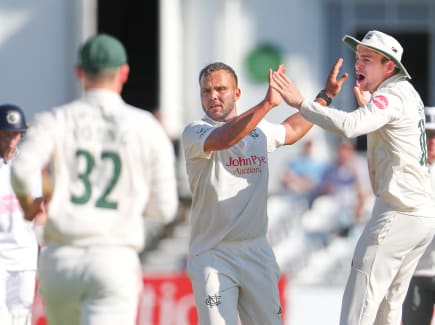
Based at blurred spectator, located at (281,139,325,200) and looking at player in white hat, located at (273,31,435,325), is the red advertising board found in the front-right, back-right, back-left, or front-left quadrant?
front-right

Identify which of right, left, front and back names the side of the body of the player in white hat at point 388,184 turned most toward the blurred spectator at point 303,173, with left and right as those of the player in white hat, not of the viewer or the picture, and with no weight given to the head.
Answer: right

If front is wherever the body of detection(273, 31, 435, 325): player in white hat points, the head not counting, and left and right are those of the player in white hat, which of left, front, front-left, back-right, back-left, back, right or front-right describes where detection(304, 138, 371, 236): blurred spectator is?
right

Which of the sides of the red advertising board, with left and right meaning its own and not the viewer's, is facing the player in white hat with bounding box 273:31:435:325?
front

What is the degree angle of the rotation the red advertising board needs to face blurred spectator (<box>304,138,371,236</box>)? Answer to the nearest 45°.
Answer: approximately 135° to its left

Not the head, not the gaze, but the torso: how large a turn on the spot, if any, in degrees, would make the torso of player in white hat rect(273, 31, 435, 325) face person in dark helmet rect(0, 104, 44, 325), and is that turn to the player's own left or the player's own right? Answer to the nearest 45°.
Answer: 0° — they already face them

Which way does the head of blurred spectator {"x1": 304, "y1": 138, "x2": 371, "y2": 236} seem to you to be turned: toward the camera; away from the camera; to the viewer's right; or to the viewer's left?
toward the camera

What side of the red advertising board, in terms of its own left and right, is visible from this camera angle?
front

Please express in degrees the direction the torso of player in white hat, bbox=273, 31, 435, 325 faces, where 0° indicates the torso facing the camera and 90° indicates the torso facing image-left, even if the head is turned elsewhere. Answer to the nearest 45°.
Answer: approximately 90°

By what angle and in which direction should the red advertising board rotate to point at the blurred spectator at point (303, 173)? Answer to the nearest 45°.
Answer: approximately 135° to its left
